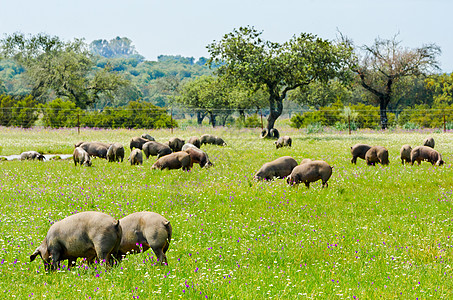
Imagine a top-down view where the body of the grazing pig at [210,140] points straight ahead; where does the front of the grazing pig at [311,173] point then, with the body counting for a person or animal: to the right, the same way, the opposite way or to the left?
the opposite way

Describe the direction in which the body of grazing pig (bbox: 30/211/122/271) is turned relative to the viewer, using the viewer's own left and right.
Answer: facing to the left of the viewer

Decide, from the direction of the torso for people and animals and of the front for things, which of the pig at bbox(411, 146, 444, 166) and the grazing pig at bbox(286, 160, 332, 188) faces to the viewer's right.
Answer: the pig

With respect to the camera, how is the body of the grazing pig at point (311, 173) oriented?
to the viewer's left

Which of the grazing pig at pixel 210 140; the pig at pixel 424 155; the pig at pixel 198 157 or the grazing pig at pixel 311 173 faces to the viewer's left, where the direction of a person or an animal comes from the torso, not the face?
the grazing pig at pixel 311 173

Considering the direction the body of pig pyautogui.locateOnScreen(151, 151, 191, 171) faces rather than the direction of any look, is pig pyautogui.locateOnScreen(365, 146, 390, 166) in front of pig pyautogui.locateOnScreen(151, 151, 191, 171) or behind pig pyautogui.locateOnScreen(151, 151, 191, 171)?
behind

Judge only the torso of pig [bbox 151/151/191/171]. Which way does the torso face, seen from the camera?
to the viewer's left

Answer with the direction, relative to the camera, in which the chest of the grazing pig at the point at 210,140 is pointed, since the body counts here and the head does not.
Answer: to the viewer's right

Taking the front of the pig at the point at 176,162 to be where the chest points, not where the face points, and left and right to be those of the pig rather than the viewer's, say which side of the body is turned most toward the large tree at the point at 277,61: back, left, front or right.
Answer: right

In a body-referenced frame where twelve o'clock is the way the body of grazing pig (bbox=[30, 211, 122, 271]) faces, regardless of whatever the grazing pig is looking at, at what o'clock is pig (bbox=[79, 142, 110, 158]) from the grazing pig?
The pig is roughly at 3 o'clock from the grazing pig.

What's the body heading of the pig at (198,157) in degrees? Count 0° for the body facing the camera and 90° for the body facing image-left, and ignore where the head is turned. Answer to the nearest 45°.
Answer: approximately 270°
